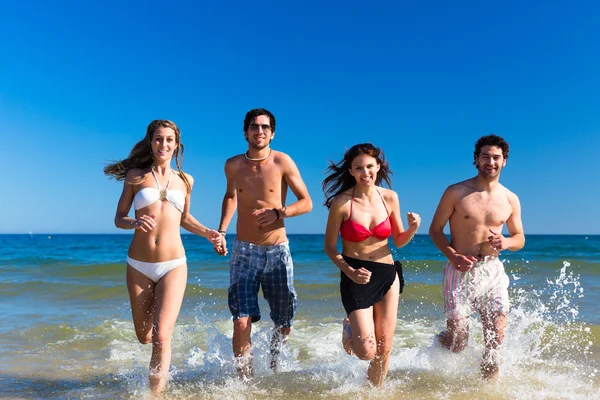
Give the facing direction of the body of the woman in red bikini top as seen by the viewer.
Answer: toward the camera

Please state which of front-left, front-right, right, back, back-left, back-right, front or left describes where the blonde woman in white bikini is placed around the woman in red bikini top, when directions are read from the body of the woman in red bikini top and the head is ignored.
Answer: right

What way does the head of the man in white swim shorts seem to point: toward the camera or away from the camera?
toward the camera

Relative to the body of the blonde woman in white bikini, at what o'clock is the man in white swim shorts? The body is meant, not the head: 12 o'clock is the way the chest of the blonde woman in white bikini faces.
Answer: The man in white swim shorts is roughly at 9 o'clock from the blonde woman in white bikini.

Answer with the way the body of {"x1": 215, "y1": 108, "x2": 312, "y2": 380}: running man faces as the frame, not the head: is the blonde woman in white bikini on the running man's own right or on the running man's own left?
on the running man's own right

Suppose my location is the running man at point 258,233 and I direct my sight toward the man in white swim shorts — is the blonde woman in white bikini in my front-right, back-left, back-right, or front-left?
back-right

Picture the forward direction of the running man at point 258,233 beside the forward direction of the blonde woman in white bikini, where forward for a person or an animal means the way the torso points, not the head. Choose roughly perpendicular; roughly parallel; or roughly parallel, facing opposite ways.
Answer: roughly parallel

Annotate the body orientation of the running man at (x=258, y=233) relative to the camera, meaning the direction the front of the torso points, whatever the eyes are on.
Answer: toward the camera

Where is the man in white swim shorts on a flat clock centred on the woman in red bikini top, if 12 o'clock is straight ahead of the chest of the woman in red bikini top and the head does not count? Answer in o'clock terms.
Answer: The man in white swim shorts is roughly at 8 o'clock from the woman in red bikini top.

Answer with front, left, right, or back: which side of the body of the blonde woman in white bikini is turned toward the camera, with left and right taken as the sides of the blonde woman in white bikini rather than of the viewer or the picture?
front

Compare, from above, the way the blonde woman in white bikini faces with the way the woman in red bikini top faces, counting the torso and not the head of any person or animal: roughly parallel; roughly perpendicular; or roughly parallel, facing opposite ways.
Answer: roughly parallel
